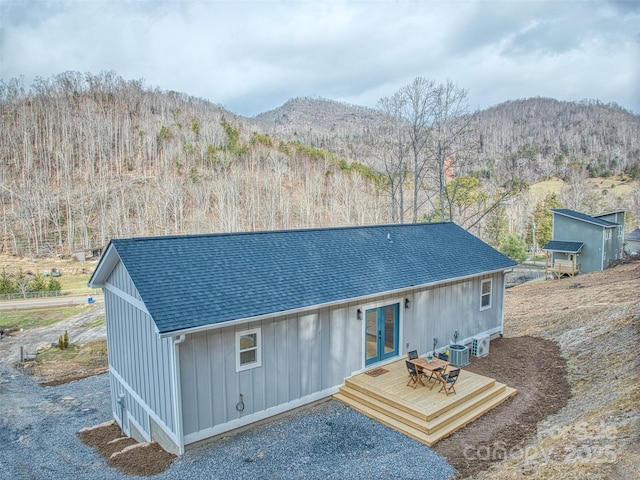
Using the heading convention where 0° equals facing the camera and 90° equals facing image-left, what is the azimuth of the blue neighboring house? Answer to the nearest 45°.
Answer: approximately 45°

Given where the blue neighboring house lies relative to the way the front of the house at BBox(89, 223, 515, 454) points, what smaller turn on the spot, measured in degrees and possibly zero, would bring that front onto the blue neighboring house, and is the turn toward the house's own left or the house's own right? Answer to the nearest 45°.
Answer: approximately 90° to the house's own left

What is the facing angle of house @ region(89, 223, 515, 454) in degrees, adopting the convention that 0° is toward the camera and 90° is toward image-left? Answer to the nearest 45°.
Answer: approximately 315°
